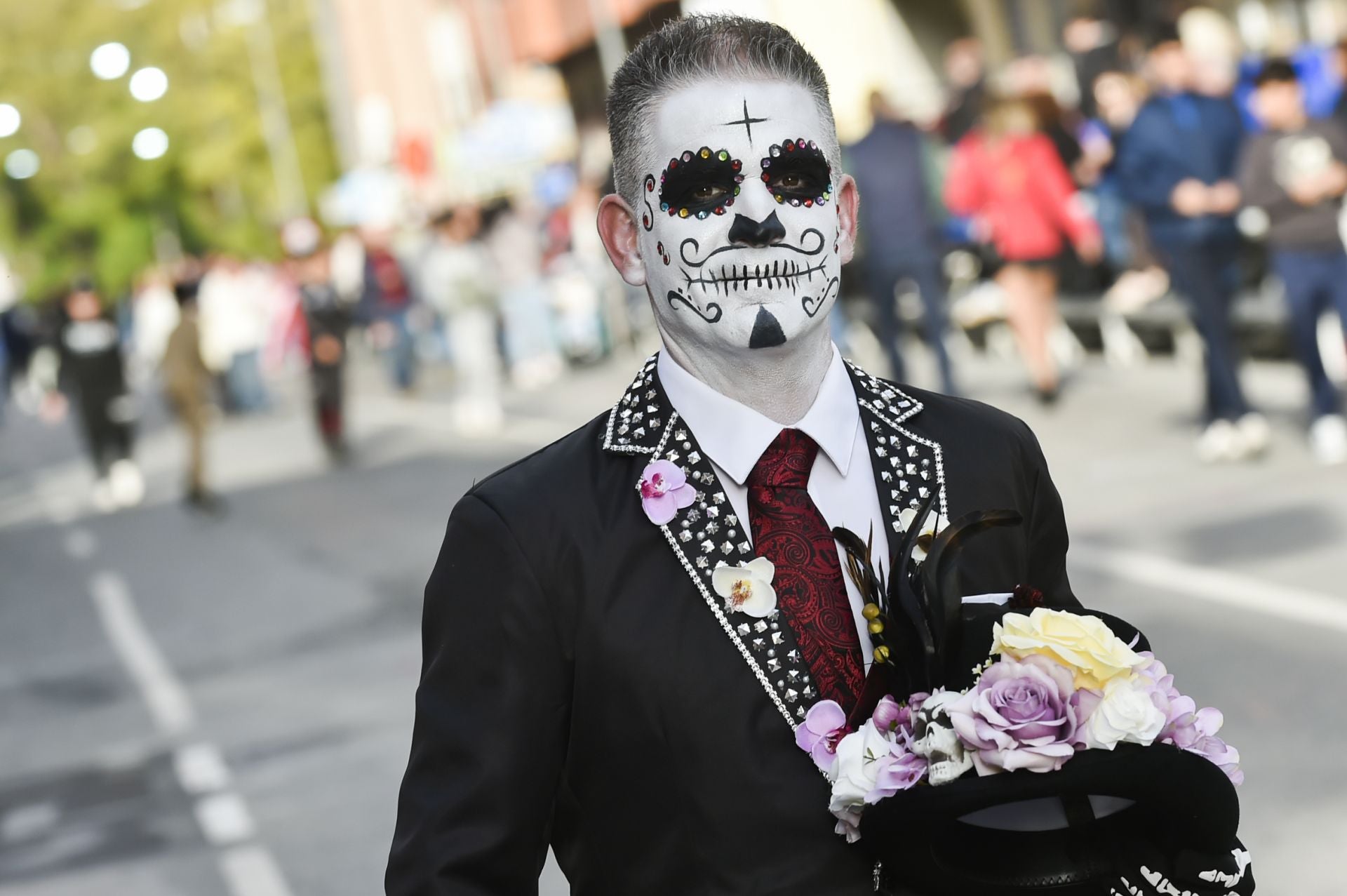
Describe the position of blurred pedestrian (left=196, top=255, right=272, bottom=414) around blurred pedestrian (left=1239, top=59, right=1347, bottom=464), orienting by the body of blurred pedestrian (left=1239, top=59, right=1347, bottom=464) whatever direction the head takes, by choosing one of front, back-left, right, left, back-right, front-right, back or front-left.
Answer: back-right

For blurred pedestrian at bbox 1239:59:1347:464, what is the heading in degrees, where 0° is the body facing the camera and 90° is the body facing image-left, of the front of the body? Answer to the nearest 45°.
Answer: approximately 0°

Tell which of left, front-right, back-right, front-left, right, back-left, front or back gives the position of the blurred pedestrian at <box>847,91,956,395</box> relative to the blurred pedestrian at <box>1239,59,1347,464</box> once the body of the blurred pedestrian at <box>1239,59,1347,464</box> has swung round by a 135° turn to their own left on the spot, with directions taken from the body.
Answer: left
